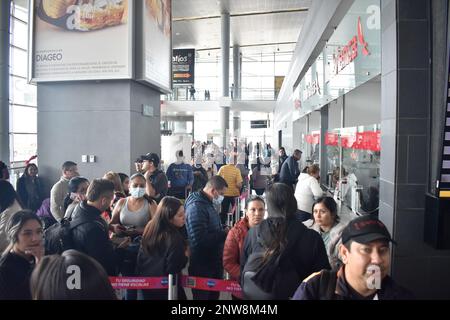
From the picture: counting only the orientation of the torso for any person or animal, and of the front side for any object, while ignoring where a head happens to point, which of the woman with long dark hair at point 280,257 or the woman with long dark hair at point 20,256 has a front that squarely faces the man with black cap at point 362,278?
the woman with long dark hair at point 20,256

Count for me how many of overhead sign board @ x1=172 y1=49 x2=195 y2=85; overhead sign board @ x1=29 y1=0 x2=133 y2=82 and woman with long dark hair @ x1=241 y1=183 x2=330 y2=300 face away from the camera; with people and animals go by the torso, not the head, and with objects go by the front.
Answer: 1

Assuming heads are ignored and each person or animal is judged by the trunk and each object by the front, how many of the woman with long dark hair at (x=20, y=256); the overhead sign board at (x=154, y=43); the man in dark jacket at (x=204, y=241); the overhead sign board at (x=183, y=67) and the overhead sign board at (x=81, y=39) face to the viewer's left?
0

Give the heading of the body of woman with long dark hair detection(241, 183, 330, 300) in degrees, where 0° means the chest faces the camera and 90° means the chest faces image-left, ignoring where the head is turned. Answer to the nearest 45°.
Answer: approximately 180°

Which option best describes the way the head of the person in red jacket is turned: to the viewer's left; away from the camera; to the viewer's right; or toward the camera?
toward the camera

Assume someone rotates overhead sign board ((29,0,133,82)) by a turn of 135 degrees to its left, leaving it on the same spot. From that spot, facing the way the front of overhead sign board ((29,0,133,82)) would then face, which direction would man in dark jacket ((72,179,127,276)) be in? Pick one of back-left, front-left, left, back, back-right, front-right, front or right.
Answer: back-right

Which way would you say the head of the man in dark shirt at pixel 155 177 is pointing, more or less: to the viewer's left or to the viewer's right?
to the viewer's left

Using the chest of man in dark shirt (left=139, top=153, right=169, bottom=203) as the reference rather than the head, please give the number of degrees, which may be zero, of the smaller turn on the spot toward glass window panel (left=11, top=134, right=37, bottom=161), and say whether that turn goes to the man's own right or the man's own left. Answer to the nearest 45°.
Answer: approximately 45° to the man's own right

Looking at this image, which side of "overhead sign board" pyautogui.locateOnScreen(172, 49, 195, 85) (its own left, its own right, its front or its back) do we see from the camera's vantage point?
front

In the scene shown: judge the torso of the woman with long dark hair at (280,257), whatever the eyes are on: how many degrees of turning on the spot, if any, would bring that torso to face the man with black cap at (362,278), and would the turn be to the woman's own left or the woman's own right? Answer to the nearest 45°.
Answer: approximately 135° to the woman's own right

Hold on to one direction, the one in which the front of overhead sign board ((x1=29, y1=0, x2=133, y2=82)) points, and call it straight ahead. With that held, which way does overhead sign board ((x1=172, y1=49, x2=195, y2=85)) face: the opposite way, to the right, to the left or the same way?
the same way

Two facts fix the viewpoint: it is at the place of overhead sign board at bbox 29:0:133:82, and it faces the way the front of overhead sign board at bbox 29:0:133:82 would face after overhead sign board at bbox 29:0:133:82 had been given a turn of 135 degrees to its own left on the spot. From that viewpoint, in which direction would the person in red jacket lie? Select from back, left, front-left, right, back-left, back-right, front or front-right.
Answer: back-right

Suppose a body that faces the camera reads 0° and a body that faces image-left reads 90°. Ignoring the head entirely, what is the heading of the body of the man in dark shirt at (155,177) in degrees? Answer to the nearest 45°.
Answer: approximately 90°
